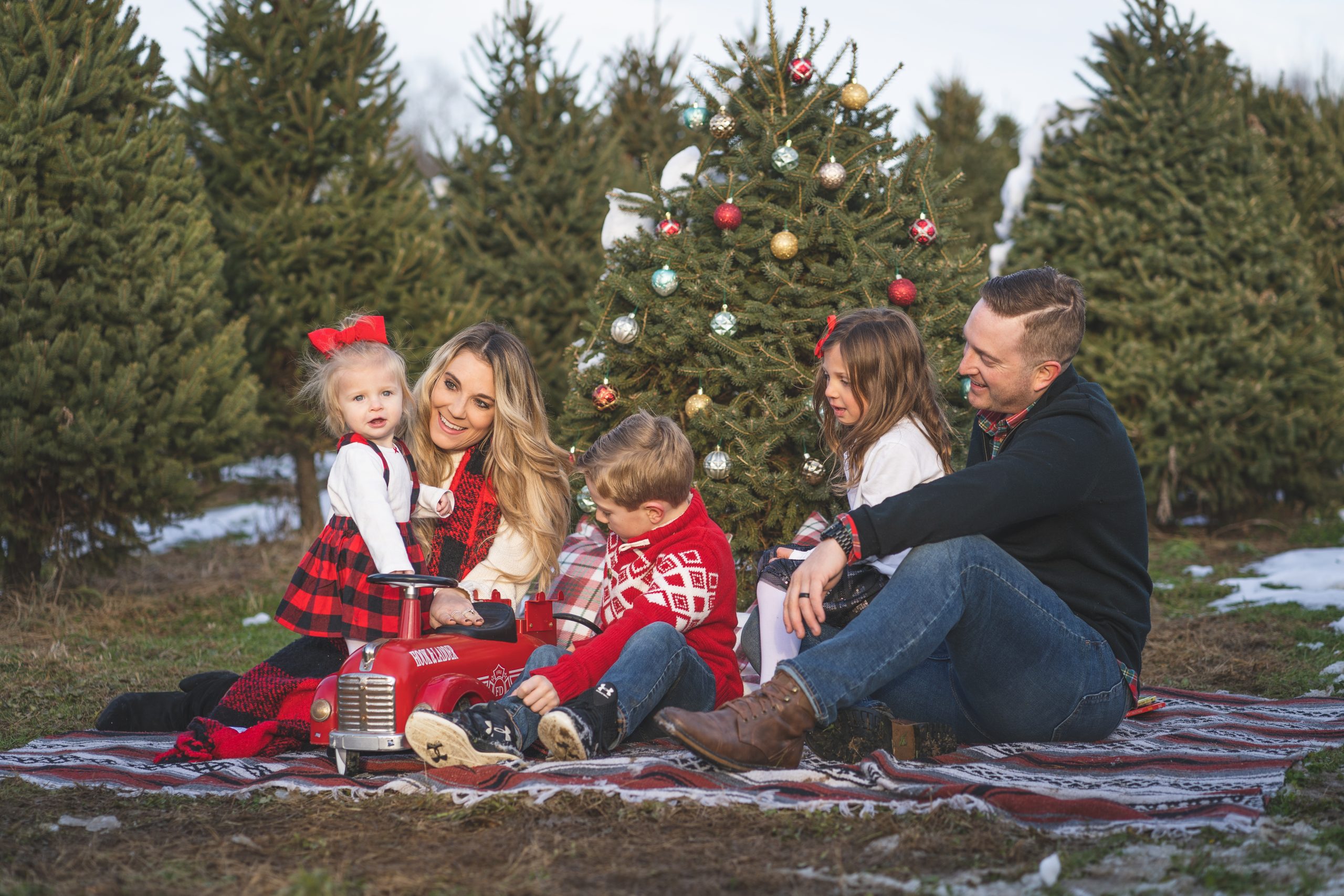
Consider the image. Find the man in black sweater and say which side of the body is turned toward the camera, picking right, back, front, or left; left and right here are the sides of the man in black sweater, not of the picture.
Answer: left

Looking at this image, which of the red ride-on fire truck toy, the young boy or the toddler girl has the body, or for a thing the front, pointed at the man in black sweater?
the toddler girl

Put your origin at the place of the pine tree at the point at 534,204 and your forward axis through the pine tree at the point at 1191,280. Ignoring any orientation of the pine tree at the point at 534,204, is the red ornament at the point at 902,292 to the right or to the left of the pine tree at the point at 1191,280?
right

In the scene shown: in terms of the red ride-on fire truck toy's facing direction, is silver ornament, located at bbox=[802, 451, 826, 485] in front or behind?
behind

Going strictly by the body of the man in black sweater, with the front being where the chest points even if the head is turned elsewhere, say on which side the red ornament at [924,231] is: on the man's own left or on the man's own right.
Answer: on the man's own right

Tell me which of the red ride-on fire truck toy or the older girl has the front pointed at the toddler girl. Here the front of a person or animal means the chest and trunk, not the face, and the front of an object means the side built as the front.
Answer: the older girl

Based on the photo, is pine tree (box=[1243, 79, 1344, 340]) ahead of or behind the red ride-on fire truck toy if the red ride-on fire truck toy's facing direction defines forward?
behind

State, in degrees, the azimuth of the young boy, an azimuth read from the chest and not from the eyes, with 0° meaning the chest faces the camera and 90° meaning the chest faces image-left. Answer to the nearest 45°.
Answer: approximately 45°

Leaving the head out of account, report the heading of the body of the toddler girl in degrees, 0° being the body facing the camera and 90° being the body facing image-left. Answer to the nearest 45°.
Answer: approximately 315°

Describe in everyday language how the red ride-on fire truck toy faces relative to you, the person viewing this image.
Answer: facing the viewer and to the left of the viewer

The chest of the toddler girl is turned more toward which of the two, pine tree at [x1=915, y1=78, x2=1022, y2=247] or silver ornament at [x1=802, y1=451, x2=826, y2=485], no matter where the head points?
the silver ornament

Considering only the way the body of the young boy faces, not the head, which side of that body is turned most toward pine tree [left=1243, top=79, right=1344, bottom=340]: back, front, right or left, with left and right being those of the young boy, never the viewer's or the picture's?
back

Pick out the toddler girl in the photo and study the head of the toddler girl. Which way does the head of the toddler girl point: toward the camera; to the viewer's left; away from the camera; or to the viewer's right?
toward the camera

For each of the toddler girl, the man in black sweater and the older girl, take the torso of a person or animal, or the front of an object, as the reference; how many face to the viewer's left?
2

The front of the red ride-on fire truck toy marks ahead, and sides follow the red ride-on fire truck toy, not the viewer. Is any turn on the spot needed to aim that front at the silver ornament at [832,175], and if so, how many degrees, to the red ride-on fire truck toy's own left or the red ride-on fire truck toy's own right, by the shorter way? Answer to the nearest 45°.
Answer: approximately 180°
